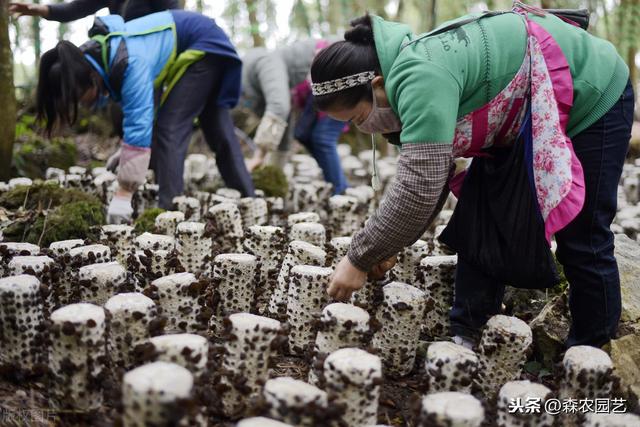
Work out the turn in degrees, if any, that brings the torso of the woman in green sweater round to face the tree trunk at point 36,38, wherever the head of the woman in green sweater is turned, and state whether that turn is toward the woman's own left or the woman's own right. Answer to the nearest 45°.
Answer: approximately 45° to the woman's own right

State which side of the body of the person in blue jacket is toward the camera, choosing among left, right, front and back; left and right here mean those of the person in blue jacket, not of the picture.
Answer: left

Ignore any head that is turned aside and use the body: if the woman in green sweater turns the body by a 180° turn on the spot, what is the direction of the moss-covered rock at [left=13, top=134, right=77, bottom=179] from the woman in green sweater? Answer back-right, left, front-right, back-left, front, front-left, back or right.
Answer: back-left

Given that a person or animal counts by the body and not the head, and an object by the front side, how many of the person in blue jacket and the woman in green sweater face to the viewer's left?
2

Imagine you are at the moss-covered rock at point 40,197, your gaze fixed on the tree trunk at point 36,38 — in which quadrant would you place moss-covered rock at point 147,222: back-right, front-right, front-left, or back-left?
back-right

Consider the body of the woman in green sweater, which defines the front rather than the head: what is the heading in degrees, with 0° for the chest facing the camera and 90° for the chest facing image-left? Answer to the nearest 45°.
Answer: approximately 90°

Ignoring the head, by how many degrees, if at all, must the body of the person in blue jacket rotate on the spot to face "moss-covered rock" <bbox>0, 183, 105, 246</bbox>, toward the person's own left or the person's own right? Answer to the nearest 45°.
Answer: approximately 45° to the person's own left
